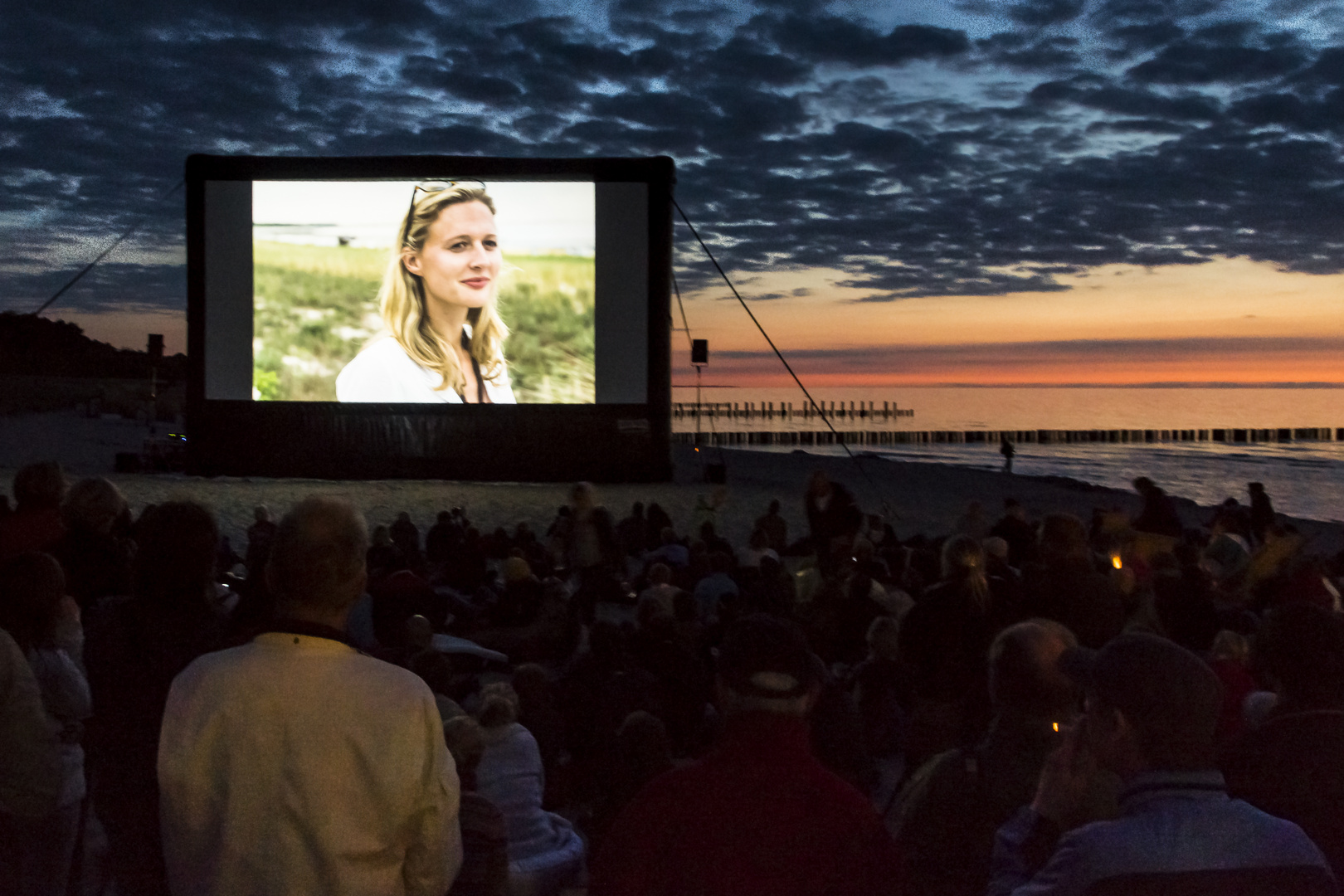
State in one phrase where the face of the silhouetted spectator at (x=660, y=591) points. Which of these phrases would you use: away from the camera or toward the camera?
away from the camera

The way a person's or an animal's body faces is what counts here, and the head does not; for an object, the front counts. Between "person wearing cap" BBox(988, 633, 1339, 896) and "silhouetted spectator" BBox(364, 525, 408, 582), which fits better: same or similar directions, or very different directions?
same or similar directions

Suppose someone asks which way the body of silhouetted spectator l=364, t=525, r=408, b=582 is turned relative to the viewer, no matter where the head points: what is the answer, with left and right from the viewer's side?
facing away from the viewer

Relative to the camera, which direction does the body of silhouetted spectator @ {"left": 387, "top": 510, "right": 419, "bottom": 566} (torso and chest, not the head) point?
away from the camera

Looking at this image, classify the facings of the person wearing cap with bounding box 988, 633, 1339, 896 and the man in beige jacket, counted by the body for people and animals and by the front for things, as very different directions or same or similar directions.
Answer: same or similar directions

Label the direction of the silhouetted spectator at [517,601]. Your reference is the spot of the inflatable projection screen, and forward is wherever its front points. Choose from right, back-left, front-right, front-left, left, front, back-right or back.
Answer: front

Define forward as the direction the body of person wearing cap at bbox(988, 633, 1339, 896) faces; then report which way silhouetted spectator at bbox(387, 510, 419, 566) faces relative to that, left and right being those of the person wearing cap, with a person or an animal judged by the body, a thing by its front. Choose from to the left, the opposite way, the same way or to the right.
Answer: the same way

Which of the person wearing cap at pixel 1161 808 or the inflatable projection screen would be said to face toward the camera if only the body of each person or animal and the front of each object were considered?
the inflatable projection screen

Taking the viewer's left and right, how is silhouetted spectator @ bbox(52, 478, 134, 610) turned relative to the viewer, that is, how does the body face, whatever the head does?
facing away from the viewer

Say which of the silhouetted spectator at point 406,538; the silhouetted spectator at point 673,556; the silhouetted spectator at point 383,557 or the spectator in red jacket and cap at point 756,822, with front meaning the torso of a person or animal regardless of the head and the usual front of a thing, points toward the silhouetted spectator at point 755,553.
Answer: the spectator in red jacket and cap at point 756,822

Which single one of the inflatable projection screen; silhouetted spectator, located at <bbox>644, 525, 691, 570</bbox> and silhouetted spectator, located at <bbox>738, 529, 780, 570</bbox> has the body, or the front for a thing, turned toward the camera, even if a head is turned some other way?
the inflatable projection screen

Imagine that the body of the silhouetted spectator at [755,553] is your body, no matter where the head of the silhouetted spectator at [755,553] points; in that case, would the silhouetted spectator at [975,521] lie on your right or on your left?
on your right

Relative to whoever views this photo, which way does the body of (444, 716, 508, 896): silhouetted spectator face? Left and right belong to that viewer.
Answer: facing away from the viewer

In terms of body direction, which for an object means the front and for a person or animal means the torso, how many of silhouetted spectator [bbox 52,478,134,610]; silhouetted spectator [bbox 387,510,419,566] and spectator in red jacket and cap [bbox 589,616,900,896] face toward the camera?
0

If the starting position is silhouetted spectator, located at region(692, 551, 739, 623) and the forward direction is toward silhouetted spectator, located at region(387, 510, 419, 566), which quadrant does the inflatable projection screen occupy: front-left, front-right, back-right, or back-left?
front-right

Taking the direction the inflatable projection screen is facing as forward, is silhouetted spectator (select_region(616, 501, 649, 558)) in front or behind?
in front

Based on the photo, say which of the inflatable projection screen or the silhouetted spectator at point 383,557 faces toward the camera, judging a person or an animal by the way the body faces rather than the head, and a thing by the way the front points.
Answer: the inflatable projection screen

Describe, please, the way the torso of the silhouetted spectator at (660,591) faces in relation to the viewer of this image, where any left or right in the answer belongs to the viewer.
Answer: facing away from the viewer

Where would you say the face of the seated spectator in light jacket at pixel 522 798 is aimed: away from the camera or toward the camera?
away from the camera
